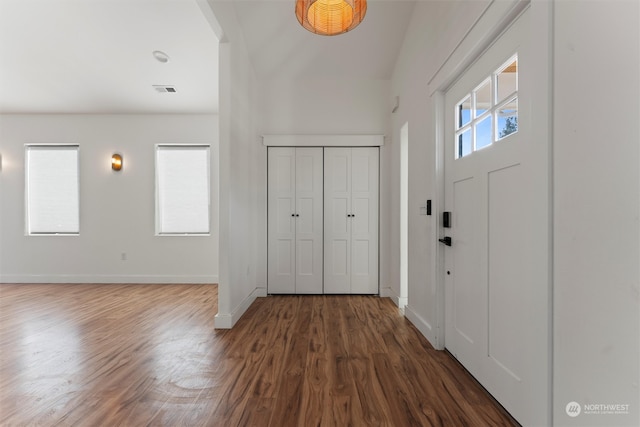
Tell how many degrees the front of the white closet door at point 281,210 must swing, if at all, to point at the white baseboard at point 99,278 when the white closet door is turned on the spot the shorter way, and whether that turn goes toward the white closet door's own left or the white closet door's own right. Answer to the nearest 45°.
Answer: approximately 90° to the white closet door's own right

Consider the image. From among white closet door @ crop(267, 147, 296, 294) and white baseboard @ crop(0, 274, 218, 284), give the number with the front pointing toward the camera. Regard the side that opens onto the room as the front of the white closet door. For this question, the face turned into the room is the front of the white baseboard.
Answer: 2

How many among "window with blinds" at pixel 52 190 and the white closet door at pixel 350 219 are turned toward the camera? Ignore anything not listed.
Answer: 2

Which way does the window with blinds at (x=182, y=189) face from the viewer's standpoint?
toward the camera

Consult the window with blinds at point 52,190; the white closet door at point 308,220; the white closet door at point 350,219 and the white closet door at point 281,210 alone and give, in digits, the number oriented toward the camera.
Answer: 4

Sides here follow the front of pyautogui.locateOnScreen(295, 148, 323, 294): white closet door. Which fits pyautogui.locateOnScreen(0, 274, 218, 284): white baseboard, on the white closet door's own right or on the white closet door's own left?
on the white closet door's own right

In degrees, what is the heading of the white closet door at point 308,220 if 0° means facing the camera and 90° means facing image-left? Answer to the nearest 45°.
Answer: approximately 0°

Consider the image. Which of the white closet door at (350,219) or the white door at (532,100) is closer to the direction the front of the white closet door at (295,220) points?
the white door

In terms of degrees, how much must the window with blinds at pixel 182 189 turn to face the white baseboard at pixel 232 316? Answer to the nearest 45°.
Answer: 0° — it already faces it

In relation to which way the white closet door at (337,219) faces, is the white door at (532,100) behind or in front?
in front

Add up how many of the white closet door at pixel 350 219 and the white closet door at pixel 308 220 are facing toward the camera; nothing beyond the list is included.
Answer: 2

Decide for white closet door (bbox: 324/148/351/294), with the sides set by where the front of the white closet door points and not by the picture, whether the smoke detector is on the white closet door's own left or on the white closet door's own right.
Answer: on the white closet door's own right

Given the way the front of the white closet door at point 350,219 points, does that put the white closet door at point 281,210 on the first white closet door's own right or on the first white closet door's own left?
on the first white closet door's own right

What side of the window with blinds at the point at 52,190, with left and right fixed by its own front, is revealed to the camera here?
front

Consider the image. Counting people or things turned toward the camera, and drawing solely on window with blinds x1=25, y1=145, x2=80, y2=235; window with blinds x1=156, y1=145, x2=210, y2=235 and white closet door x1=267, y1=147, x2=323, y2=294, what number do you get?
3

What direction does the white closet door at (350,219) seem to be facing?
toward the camera

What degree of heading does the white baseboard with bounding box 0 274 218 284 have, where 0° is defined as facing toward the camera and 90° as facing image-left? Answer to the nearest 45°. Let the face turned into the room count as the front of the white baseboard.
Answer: approximately 0°
